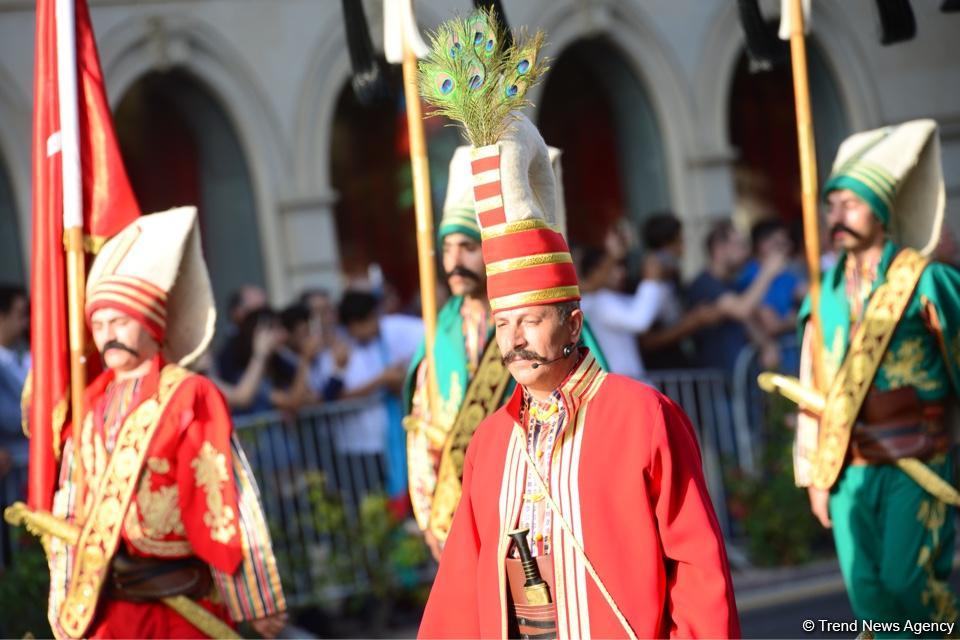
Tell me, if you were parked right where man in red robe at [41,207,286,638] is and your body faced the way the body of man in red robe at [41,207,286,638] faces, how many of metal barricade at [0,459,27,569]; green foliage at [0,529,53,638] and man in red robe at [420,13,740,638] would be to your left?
1

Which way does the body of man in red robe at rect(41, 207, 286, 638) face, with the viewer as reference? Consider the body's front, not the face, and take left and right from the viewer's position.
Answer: facing the viewer and to the left of the viewer

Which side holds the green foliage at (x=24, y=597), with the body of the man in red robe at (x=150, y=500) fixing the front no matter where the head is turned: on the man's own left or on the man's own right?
on the man's own right

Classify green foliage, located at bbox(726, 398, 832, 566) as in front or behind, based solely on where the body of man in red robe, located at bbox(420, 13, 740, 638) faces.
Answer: behind

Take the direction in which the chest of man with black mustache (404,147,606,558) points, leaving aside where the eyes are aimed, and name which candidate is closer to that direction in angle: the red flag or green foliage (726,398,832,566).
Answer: the red flag

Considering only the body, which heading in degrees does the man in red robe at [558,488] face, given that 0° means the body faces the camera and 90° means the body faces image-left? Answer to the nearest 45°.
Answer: approximately 45°

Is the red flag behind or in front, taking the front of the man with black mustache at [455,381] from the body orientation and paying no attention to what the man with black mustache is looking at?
in front

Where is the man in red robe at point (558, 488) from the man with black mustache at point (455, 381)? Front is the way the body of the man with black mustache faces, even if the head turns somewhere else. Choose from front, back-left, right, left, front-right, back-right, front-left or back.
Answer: front-left

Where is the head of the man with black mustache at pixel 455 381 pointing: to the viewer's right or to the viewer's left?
to the viewer's left

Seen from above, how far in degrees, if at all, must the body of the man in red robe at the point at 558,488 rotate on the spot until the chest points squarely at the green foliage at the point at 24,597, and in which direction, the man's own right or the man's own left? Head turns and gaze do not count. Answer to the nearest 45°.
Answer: approximately 90° to the man's own right
